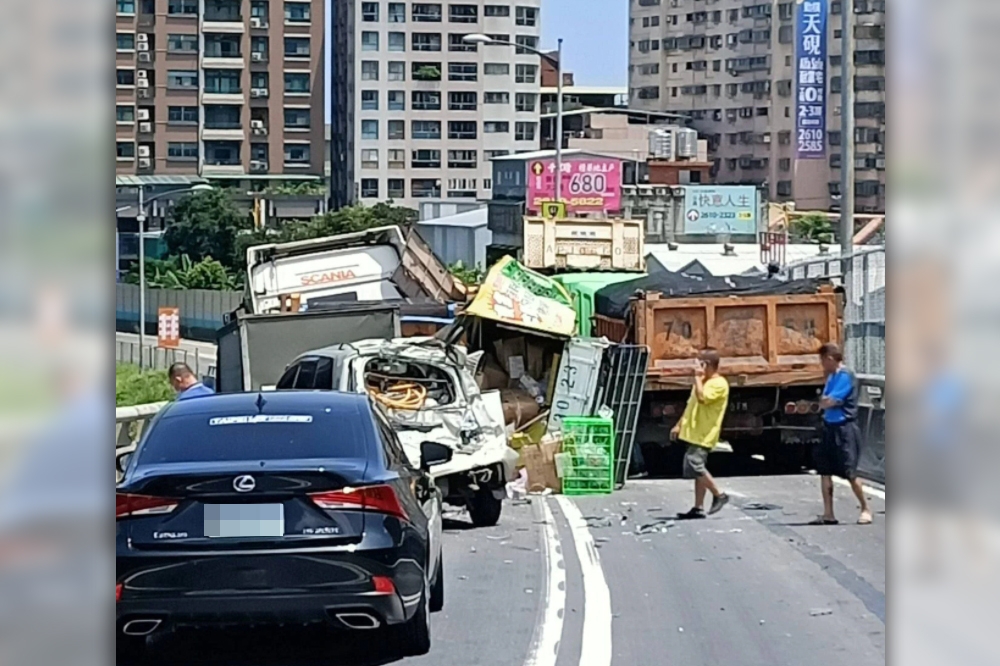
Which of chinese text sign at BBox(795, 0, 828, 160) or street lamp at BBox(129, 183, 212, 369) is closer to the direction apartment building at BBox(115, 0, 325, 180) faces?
the street lamp

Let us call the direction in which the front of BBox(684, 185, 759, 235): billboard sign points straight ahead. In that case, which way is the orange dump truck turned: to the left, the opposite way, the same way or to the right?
the opposite way

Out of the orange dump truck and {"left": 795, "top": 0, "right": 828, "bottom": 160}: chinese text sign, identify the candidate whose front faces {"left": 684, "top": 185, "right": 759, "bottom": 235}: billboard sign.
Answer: the orange dump truck

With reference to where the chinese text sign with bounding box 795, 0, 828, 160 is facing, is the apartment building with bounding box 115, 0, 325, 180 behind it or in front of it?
in front

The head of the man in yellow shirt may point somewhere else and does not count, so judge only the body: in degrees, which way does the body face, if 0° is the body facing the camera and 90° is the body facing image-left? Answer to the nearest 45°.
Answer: approximately 90°

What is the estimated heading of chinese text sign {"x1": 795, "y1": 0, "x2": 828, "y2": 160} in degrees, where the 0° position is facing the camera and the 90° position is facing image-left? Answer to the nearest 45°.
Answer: approximately 0°

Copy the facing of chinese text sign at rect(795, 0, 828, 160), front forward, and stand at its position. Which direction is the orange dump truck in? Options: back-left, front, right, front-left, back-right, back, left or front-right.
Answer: front

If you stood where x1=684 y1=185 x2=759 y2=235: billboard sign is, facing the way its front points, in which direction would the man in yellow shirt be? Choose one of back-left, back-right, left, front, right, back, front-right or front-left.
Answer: front

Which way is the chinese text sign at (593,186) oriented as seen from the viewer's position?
toward the camera

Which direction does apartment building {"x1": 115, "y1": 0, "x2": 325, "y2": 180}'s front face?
toward the camera

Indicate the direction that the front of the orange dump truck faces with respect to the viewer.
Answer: facing away from the viewer

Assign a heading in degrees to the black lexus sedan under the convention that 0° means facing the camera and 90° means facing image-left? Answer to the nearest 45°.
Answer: approximately 180°

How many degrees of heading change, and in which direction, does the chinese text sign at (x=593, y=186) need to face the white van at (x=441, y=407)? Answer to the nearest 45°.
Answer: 0° — it already faces it

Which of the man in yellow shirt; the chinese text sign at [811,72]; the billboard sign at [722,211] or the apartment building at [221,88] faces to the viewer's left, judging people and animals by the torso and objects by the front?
the man in yellow shirt
